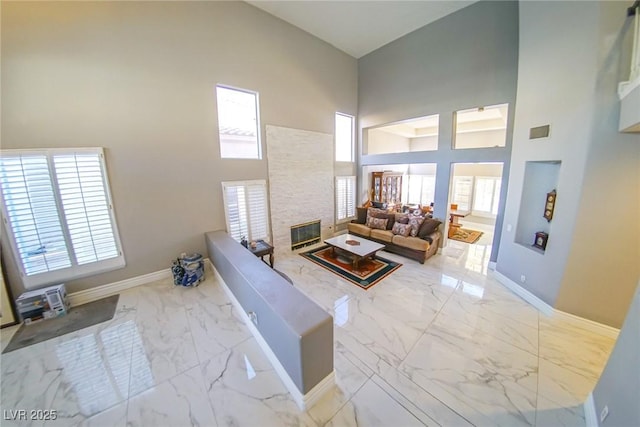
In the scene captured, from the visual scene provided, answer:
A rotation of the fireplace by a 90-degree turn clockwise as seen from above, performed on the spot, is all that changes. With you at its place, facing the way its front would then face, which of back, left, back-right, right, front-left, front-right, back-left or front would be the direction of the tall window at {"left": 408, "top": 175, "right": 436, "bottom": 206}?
back

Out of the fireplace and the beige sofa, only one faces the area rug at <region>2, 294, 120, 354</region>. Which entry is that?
the beige sofa

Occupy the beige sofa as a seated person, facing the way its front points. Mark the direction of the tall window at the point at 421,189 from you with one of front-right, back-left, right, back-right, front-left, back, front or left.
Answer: back-right

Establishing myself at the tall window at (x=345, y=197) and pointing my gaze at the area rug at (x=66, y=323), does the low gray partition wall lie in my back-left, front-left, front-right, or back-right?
front-left

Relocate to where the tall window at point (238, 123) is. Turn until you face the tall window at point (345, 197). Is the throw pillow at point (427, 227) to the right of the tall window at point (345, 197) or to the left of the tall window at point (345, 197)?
right

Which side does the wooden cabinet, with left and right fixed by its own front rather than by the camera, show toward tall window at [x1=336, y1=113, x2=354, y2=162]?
right

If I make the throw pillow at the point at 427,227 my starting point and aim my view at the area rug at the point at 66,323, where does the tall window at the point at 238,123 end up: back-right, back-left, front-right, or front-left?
front-right

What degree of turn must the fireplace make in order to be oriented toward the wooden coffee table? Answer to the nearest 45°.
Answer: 0° — it already faces it

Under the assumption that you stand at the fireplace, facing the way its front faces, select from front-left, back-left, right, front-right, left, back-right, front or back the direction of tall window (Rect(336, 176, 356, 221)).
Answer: left

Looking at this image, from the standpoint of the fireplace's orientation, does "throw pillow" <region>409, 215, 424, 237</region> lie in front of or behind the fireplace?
in front

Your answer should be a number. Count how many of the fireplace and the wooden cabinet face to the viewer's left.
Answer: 0

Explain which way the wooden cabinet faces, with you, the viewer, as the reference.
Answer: facing the viewer and to the right of the viewer

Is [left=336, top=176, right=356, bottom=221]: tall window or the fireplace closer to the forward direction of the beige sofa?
the fireplace

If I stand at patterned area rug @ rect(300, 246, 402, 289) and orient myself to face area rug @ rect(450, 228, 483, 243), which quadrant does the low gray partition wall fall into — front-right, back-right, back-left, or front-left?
back-right

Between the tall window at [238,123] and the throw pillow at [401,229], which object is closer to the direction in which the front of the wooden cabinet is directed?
the throw pillow

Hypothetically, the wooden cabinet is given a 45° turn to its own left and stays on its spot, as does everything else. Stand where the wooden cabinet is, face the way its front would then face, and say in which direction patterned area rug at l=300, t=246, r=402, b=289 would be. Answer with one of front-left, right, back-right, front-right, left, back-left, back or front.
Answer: right

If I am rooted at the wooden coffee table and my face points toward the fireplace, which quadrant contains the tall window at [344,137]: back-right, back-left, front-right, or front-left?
front-right
